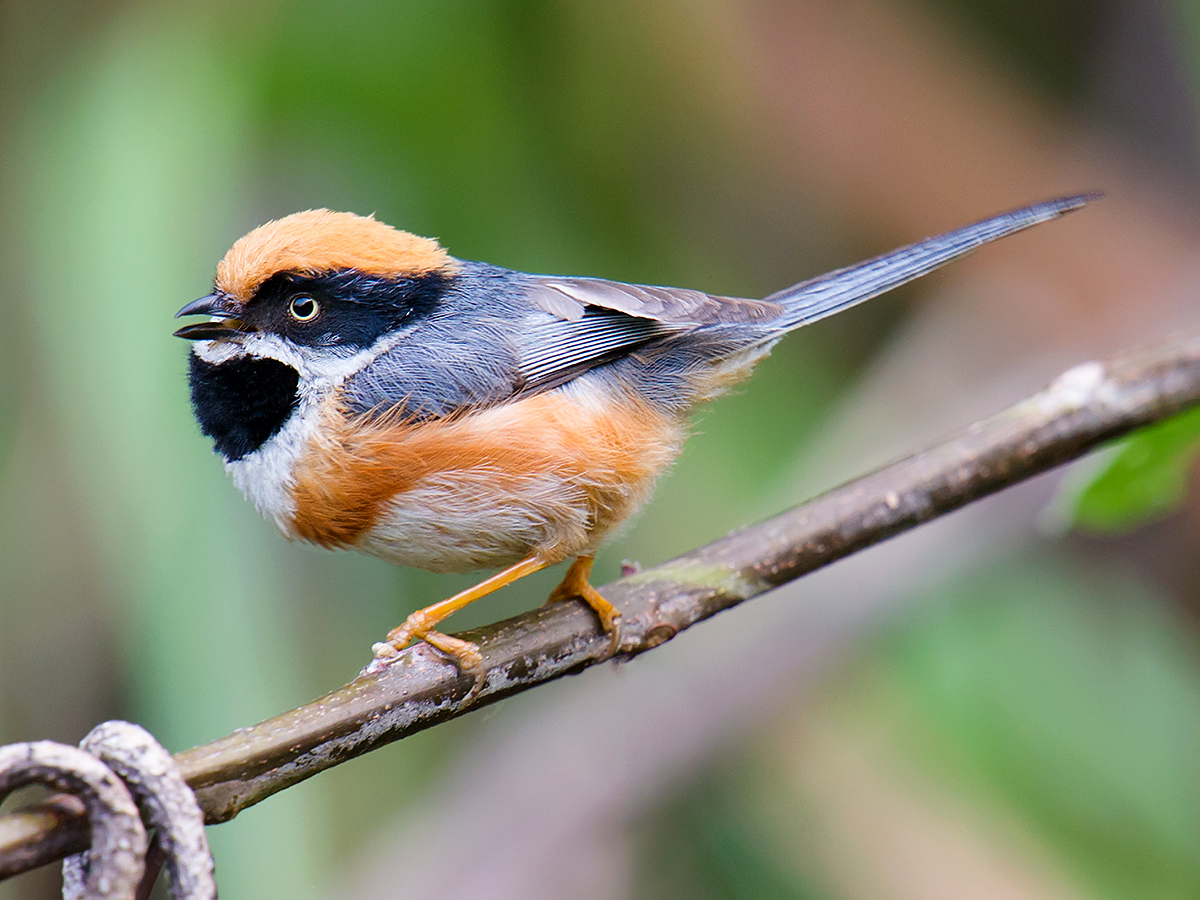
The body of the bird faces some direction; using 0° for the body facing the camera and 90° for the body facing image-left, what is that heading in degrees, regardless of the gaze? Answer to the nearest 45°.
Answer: approximately 90°

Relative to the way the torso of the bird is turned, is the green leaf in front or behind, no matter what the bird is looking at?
behind
